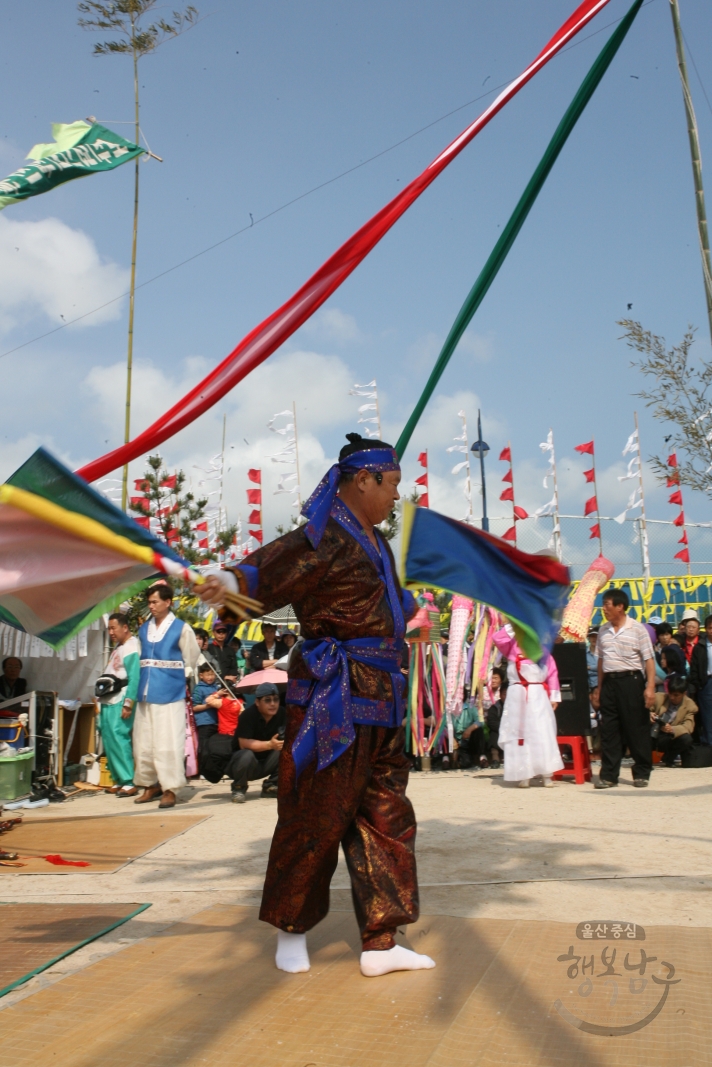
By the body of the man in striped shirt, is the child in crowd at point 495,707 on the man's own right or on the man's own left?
on the man's own right

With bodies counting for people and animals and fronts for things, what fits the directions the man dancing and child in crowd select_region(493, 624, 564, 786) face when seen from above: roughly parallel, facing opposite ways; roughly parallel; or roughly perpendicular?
roughly perpendicular

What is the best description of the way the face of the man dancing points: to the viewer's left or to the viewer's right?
to the viewer's right

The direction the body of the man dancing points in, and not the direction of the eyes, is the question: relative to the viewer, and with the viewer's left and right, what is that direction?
facing to the right of the viewer

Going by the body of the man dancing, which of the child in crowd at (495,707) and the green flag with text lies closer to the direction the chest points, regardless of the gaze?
the child in crowd

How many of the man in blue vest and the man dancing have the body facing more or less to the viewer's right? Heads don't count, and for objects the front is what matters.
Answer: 1

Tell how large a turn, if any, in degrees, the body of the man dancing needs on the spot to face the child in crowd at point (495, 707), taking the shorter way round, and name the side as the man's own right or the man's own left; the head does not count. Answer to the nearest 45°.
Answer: approximately 90° to the man's own left

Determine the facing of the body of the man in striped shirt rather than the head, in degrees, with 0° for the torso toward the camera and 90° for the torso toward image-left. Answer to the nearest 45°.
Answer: approximately 45°

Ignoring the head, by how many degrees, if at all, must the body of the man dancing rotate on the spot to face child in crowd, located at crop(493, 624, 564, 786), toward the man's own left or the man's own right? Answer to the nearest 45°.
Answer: approximately 90° to the man's own left

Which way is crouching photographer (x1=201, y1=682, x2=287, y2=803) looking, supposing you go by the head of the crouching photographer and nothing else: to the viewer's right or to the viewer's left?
to the viewer's right
